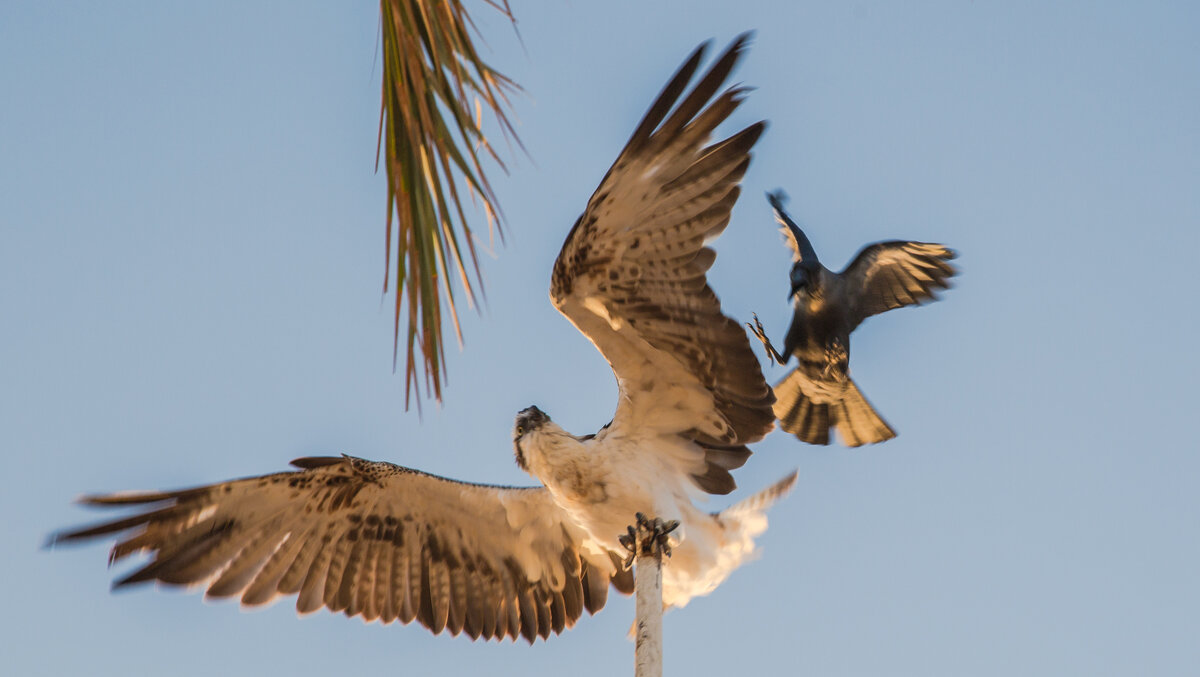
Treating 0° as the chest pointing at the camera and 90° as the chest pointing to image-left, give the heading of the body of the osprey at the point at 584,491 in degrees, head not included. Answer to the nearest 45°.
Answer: approximately 45°
